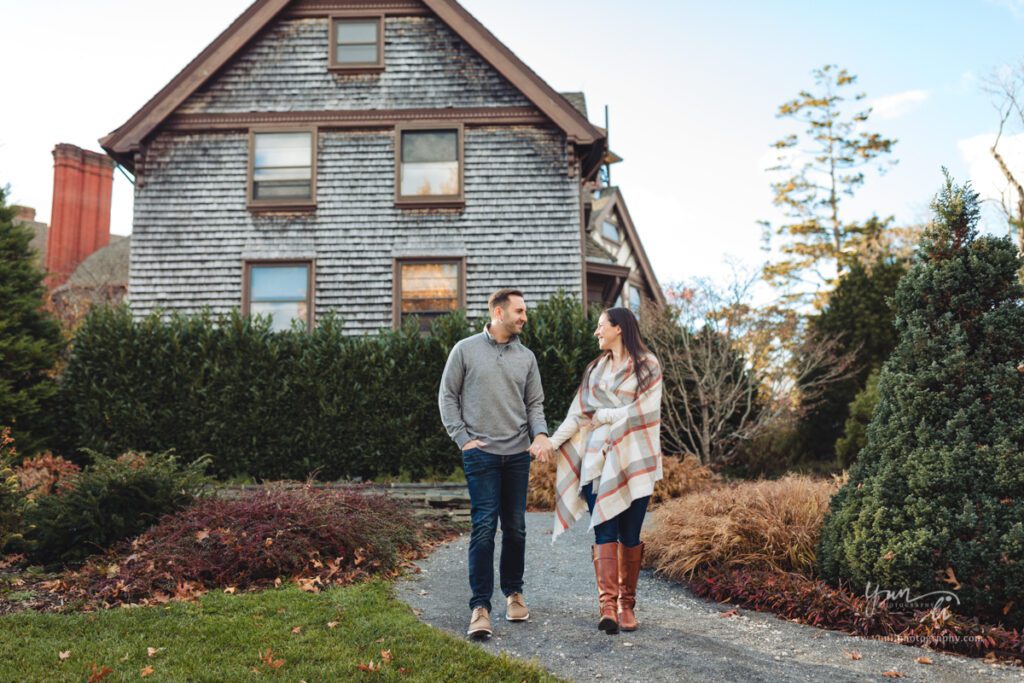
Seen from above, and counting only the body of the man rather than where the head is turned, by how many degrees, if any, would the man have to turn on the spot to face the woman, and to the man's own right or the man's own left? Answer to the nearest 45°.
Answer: approximately 90° to the man's own left

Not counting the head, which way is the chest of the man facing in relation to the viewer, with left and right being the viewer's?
facing the viewer

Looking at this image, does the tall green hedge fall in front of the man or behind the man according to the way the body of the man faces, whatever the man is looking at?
behind

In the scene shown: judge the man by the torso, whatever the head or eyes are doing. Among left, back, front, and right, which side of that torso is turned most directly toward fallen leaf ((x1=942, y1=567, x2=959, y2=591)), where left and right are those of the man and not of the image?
left

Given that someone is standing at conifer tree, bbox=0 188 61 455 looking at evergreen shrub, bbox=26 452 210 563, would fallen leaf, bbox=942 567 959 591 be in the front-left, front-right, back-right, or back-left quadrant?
front-left

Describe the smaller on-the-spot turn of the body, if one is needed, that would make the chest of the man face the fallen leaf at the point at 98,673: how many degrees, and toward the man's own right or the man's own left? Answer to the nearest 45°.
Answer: approximately 90° to the man's own right

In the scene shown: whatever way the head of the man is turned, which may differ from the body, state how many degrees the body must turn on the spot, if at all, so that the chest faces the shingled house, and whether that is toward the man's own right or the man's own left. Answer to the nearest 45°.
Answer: approximately 180°

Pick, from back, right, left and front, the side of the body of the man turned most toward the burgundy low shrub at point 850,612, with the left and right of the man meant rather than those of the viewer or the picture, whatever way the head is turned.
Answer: left

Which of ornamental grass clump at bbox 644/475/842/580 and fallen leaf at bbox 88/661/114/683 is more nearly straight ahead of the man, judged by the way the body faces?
the fallen leaf

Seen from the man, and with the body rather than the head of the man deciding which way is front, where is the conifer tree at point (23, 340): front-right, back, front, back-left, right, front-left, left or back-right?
back-right

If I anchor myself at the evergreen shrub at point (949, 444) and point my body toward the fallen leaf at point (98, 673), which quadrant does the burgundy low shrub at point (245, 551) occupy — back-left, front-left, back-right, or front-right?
front-right

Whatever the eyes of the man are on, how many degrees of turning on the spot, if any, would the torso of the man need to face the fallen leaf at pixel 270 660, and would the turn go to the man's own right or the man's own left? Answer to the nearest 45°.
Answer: approximately 45° to the man's own right

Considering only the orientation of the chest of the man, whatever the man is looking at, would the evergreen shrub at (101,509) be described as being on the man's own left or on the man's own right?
on the man's own right

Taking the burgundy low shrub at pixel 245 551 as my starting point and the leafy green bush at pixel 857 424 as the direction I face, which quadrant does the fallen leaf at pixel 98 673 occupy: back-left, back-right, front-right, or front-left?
back-right
